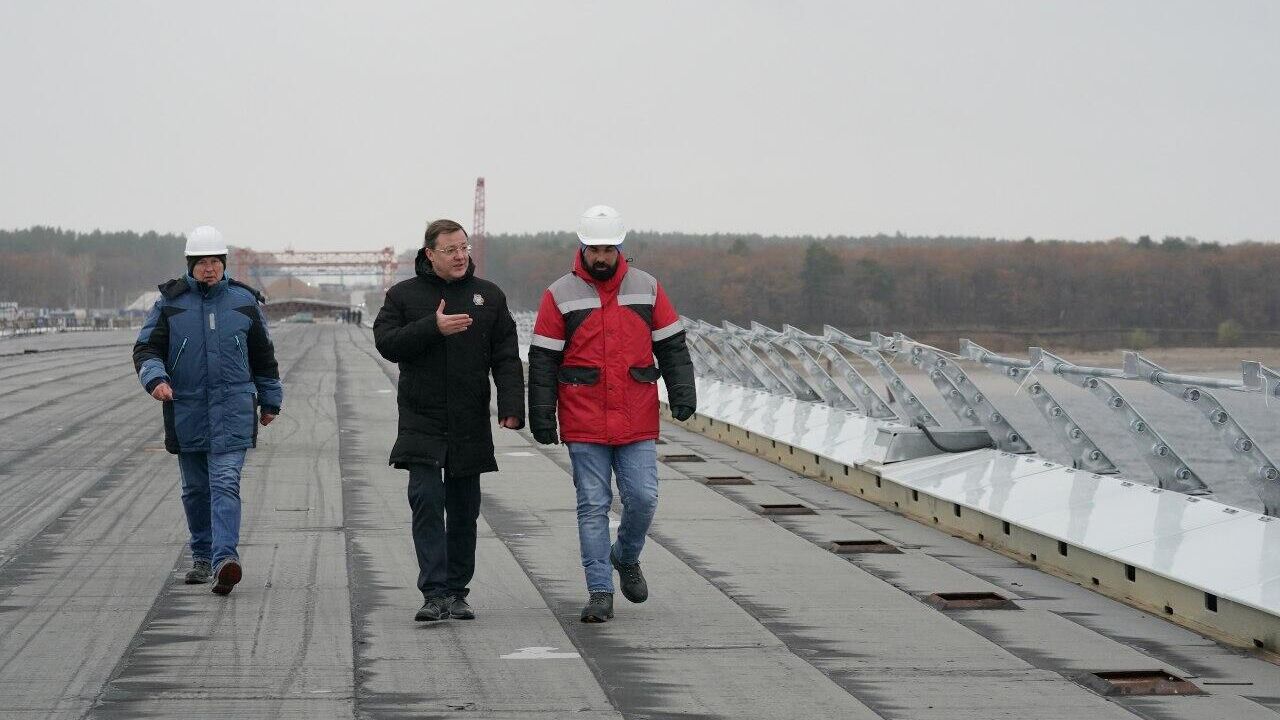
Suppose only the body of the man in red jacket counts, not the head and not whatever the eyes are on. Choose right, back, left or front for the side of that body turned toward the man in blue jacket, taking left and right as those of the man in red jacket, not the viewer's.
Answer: right

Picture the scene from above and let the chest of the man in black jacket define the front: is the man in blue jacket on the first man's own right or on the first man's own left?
on the first man's own right

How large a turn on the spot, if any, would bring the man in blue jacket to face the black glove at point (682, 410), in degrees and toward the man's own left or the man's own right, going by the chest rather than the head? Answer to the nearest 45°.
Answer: approximately 45° to the man's own left

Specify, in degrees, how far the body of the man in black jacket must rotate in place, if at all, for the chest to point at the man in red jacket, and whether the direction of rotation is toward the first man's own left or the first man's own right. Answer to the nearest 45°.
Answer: approximately 90° to the first man's own left

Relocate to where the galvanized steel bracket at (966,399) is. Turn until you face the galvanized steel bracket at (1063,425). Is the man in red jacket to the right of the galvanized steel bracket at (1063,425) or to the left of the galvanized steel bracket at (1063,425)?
right

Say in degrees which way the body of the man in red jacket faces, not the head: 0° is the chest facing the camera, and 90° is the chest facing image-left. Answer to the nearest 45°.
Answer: approximately 0°
